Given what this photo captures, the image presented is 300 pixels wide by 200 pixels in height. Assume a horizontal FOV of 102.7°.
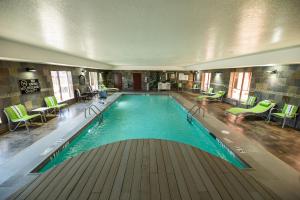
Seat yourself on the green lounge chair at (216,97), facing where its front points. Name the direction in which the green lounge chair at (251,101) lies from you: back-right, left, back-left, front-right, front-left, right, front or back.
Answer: back-left

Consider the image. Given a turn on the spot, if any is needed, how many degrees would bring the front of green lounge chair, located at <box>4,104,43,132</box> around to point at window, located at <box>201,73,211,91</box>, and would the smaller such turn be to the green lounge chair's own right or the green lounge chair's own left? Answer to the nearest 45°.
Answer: approximately 45° to the green lounge chair's own left

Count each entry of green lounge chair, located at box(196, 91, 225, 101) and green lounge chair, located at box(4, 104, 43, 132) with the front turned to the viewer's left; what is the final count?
1

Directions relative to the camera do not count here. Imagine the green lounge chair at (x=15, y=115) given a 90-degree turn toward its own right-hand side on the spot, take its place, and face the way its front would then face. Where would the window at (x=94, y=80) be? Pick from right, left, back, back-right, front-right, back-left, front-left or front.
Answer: back

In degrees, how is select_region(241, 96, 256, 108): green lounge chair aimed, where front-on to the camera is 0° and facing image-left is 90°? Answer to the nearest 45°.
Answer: approximately 45°

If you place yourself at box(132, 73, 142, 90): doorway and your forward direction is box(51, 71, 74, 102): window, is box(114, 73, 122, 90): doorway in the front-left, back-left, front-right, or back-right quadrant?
front-right

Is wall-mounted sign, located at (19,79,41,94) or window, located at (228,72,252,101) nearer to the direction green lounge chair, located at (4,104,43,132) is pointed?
the window

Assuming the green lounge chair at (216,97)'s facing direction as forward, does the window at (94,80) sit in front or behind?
in front

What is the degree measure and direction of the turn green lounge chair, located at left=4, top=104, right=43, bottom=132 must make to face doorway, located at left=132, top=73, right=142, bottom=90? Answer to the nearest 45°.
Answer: approximately 90° to its left

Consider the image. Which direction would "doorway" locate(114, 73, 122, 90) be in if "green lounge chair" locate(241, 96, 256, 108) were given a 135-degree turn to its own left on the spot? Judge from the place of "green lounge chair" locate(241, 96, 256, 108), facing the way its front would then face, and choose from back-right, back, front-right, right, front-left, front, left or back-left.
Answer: back

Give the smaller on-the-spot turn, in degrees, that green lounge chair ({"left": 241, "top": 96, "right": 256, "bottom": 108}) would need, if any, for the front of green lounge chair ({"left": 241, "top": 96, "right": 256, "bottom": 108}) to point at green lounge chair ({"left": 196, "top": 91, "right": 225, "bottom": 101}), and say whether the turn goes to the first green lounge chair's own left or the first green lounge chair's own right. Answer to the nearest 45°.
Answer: approximately 90° to the first green lounge chair's own right

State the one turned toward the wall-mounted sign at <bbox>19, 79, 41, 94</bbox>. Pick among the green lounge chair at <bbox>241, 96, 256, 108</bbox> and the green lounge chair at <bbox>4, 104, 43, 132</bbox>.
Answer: the green lounge chair at <bbox>241, 96, 256, 108</bbox>

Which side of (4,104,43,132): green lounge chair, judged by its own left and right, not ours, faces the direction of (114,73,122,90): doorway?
left

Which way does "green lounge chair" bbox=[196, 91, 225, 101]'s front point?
to the viewer's left
